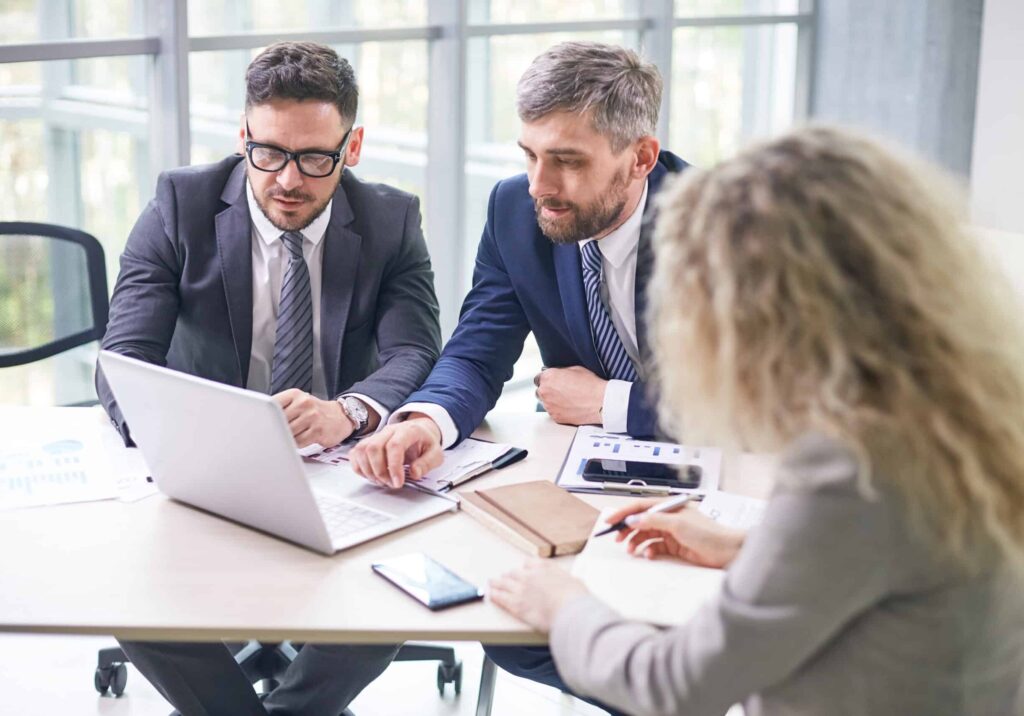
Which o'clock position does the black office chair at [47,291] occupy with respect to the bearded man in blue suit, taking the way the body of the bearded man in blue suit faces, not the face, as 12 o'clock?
The black office chair is roughly at 2 o'clock from the bearded man in blue suit.

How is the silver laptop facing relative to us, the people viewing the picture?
facing away from the viewer and to the right of the viewer

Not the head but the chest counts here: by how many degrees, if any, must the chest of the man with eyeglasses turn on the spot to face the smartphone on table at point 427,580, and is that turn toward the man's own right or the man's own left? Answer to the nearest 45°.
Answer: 0° — they already face it

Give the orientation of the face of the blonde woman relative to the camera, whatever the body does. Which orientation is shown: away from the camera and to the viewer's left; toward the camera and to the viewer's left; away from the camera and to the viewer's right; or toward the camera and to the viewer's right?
away from the camera and to the viewer's left

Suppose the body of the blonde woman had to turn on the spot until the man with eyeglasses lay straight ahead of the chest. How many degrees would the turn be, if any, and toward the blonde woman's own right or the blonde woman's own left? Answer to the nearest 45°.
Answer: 0° — they already face them

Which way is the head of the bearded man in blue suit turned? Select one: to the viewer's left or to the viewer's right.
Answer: to the viewer's left

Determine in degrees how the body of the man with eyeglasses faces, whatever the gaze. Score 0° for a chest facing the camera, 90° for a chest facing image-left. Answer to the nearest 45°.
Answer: approximately 0°

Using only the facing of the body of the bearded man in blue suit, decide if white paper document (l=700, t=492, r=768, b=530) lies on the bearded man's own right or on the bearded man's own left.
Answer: on the bearded man's own left

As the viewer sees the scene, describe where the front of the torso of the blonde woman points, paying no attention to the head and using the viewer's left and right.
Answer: facing away from the viewer and to the left of the viewer

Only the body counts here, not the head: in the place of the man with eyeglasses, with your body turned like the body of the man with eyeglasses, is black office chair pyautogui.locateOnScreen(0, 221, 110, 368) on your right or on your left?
on your right
